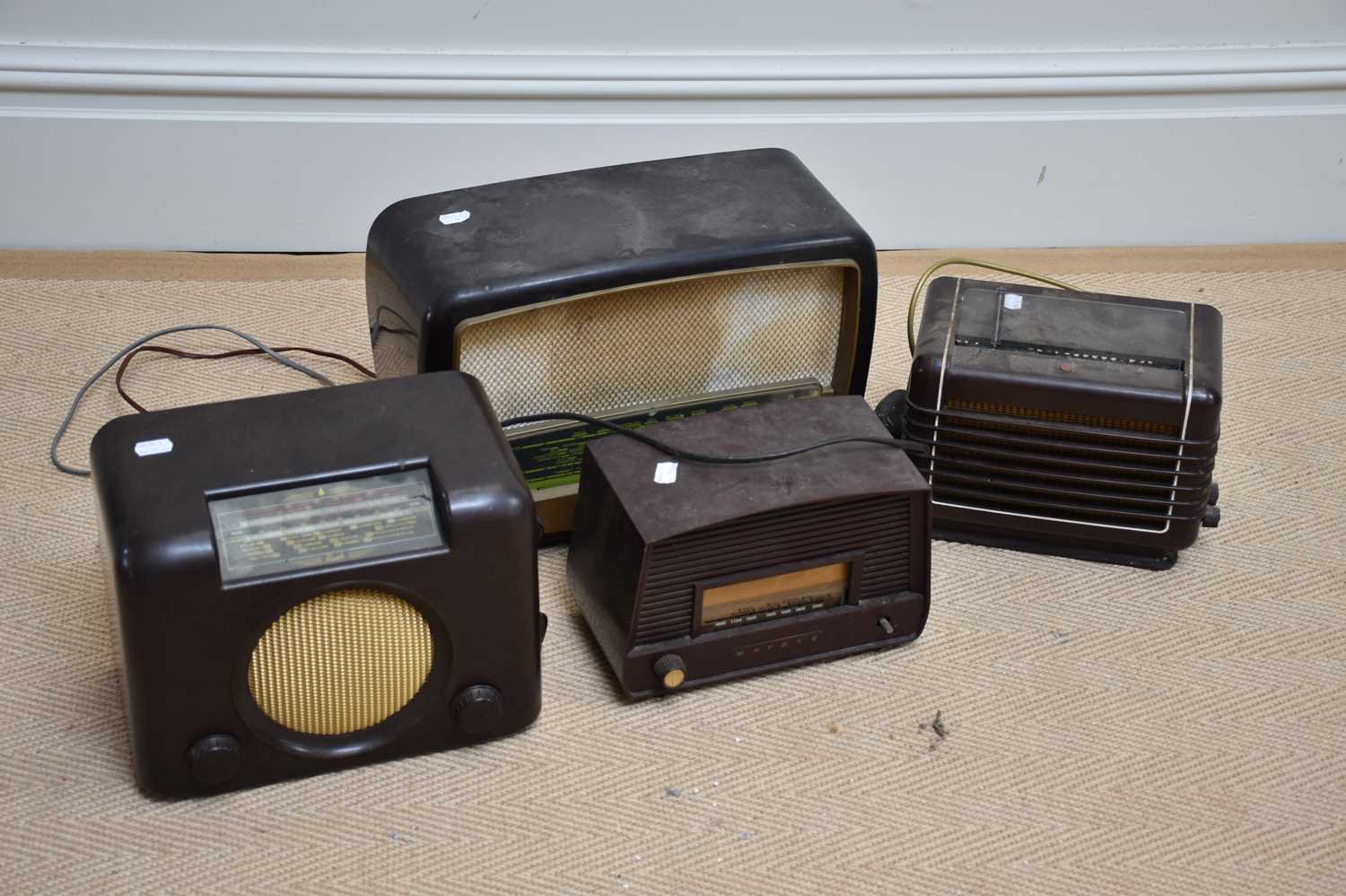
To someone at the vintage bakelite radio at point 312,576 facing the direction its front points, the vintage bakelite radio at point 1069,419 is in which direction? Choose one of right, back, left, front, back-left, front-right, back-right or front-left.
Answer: left

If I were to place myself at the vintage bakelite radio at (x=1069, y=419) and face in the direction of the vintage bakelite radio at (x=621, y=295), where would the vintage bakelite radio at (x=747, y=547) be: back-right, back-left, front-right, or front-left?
front-left

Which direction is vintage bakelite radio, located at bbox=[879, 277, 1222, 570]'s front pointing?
toward the camera

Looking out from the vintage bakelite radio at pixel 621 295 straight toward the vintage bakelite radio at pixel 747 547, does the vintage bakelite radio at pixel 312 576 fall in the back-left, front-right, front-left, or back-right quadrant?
front-right

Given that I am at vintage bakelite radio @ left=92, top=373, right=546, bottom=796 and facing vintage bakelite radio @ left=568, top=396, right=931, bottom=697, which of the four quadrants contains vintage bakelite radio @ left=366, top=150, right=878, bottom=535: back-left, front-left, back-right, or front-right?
front-left

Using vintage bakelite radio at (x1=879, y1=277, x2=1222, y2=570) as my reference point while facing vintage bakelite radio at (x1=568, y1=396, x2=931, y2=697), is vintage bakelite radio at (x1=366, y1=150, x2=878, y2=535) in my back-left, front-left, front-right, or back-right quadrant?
front-right

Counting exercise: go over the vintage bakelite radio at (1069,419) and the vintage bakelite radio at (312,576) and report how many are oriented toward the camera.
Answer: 2

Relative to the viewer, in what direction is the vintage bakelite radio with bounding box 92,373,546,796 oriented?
toward the camera

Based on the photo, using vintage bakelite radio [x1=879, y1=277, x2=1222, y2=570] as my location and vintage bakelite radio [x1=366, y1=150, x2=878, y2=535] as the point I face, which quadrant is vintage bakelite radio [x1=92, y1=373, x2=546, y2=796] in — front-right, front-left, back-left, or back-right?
front-left

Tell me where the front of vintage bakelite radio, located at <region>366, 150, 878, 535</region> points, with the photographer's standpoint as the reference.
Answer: facing the viewer and to the right of the viewer
